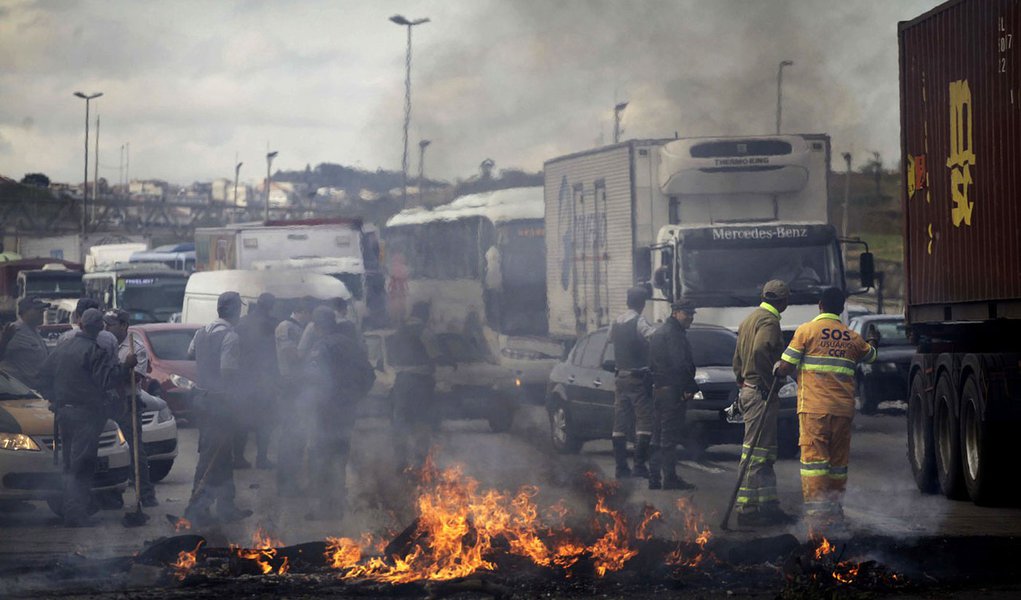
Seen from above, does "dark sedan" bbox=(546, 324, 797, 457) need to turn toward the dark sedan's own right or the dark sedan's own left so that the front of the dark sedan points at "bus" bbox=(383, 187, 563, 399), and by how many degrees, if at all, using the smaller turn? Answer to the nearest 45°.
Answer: approximately 135° to the dark sedan's own left

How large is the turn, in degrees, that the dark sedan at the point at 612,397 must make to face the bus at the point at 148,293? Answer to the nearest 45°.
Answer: approximately 180°

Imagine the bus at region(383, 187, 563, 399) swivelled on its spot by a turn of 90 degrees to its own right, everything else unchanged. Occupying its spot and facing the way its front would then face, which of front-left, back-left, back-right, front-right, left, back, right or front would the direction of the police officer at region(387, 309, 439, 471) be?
front-left

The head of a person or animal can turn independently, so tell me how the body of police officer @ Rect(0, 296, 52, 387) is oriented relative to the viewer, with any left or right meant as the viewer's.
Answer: facing to the right of the viewer

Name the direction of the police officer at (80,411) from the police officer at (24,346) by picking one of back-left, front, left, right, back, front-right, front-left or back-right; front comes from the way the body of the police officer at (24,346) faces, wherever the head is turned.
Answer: right

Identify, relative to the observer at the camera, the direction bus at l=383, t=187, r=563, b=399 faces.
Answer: facing the viewer and to the right of the viewer

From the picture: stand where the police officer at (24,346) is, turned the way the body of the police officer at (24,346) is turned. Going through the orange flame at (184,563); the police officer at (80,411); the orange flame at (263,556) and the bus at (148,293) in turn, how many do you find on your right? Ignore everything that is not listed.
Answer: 3

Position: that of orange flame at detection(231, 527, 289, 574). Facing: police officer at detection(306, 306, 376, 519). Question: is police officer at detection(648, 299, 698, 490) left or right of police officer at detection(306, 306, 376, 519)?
right

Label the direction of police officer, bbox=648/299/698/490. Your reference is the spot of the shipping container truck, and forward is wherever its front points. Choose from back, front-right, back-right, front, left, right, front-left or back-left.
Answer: back-right

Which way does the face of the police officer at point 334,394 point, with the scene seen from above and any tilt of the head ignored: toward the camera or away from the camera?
away from the camera
